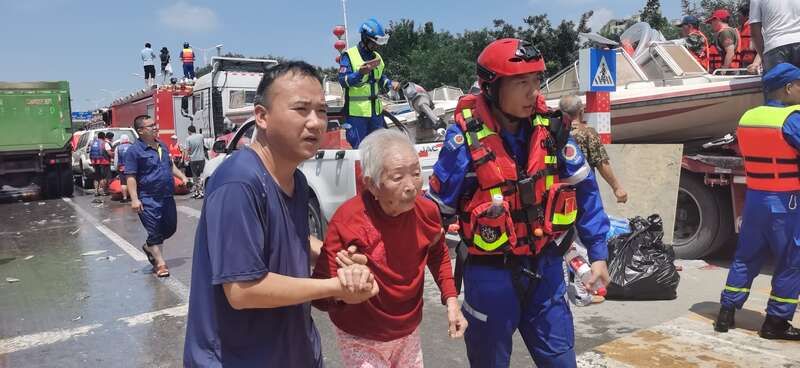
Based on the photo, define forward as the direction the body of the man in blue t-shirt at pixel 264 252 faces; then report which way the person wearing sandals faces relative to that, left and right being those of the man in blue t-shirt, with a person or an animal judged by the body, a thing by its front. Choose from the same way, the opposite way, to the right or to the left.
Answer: the same way

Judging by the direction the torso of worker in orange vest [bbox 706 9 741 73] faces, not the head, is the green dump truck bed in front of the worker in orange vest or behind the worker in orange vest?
in front

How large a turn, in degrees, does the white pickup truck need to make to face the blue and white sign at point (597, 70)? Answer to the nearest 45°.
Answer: approximately 135° to its right

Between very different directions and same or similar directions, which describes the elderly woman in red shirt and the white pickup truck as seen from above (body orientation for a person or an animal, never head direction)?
very different directions

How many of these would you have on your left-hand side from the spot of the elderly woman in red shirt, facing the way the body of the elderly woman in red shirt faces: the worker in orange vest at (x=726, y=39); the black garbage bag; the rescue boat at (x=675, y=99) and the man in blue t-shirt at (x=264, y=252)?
3

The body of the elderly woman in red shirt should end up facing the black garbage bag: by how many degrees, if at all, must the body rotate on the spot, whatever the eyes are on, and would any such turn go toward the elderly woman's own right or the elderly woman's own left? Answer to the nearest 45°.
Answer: approximately 90° to the elderly woman's own left

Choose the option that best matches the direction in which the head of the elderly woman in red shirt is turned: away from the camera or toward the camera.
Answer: toward the camera

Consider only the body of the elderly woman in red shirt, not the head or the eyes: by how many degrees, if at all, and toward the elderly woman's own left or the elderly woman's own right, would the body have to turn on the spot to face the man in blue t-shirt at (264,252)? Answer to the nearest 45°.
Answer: approximately 90° to the elderly woman's own right

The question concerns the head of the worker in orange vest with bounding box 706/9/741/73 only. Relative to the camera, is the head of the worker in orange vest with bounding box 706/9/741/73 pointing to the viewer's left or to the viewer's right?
to the viewer's left

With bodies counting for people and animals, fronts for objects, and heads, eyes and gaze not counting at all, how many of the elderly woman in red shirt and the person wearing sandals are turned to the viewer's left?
0
